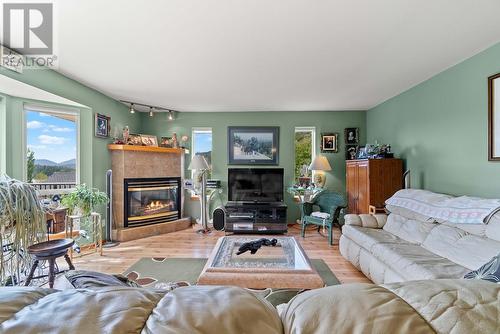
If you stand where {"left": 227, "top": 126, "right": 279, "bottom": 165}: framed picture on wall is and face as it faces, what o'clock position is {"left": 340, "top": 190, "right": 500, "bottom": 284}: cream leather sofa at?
The cream leather sofa is roughly at 11 o'clock from the framed picture on wall.

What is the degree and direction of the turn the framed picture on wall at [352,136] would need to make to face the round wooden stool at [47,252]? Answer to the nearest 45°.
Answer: approximately 45° to its right

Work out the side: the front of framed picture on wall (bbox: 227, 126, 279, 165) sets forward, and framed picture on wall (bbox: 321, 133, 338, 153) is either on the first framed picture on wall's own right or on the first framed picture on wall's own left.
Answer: on the first framed picture on wall's own left

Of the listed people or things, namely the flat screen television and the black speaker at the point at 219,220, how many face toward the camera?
2

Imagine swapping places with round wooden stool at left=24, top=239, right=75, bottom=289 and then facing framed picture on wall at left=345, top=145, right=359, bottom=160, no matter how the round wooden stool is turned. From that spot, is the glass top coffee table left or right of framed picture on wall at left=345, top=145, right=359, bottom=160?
right
